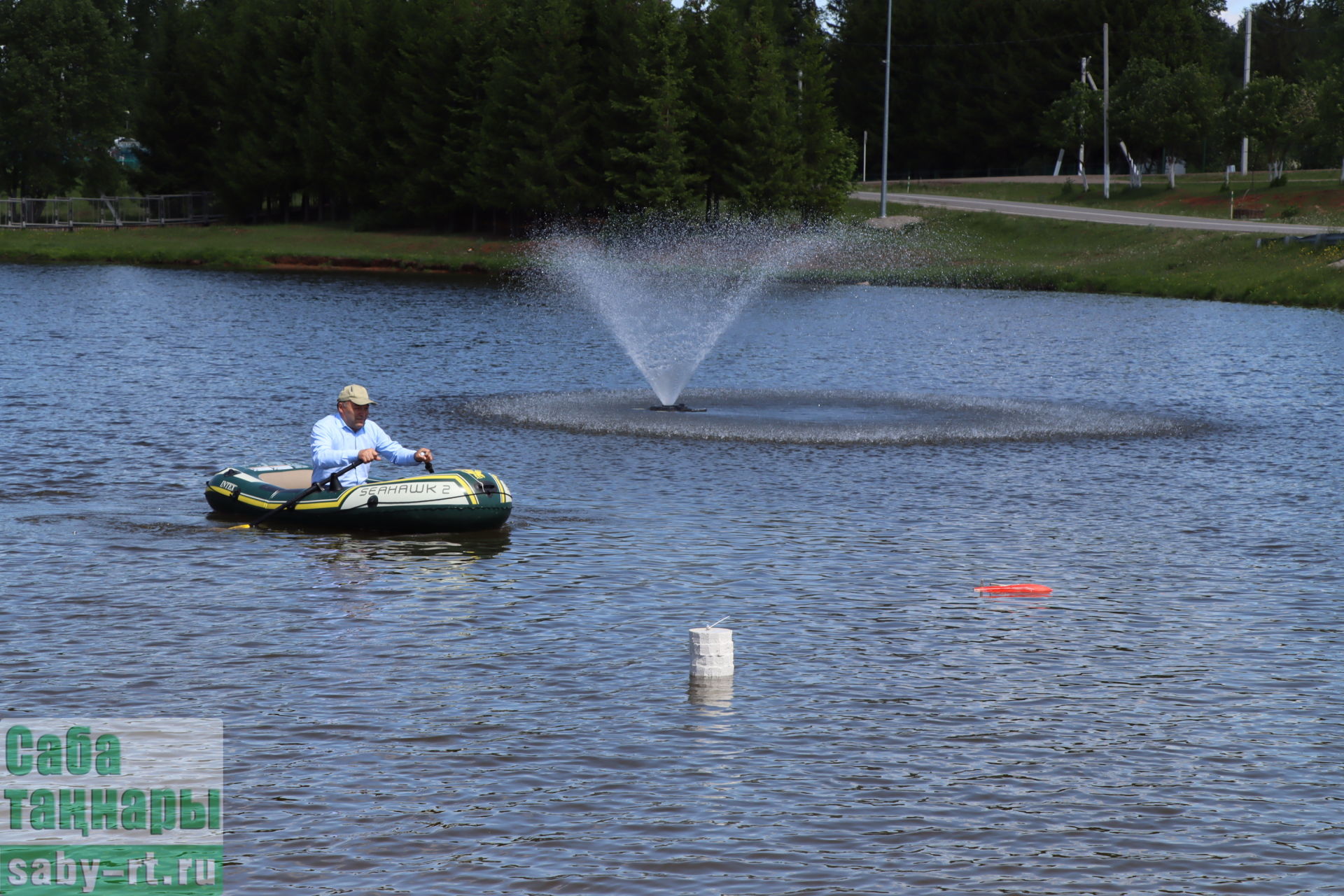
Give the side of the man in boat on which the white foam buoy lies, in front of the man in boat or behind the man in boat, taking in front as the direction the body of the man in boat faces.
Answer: in front

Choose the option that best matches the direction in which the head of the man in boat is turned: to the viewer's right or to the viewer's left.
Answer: to the viewer's right

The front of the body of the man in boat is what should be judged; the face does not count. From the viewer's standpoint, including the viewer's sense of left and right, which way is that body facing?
facing the viewer and to the right of the viewer
